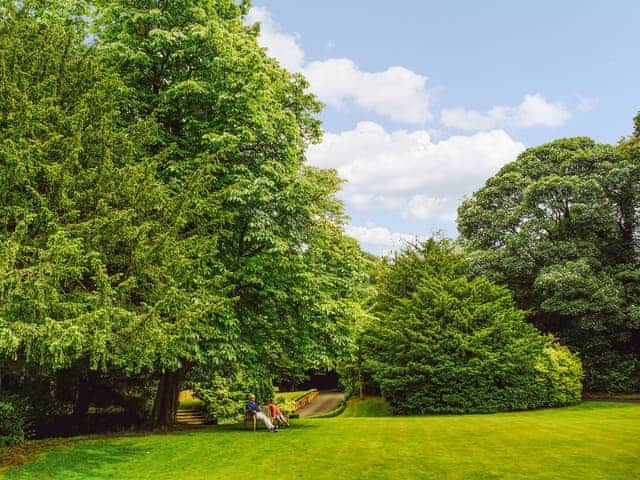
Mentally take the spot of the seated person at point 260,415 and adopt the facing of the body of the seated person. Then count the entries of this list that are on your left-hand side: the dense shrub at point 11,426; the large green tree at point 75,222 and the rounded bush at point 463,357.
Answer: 1

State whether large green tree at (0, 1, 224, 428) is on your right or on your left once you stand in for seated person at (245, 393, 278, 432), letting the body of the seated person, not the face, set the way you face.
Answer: on your right

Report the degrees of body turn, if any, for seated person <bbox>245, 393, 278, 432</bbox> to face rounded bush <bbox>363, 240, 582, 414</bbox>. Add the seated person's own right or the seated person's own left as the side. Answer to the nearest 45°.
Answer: approximately 90° to the seated person's own left

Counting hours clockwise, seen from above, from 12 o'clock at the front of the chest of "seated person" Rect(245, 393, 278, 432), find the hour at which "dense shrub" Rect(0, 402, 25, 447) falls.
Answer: The dense shrub is roughly at 4 o'clock from the seated person.

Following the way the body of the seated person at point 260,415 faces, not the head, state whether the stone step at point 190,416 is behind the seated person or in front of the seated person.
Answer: behind

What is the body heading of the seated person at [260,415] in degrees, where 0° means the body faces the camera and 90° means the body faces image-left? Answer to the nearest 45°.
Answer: approximately 315°
